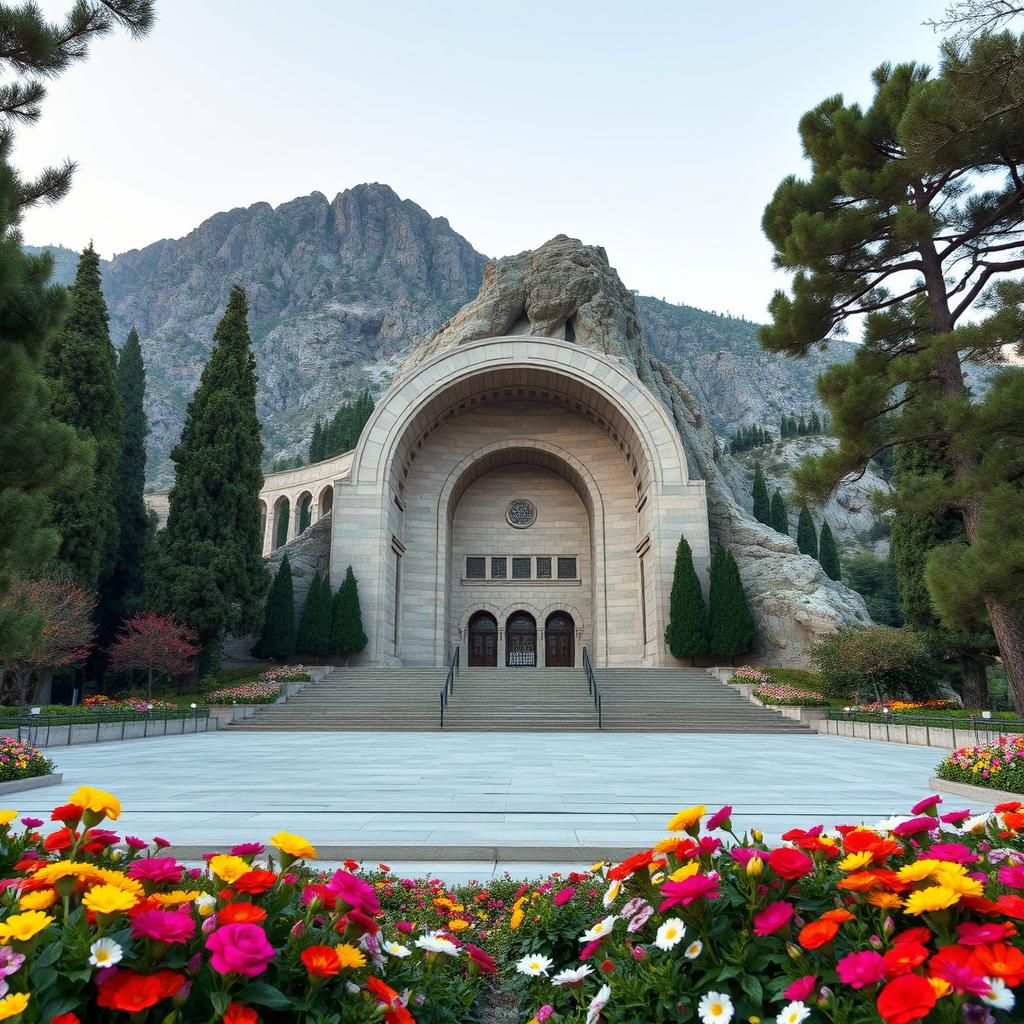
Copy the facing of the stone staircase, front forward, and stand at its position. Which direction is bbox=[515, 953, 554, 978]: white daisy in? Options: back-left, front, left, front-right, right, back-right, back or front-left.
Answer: front

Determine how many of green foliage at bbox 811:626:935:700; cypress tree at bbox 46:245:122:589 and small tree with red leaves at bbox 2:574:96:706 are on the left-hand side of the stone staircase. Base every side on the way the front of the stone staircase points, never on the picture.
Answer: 1

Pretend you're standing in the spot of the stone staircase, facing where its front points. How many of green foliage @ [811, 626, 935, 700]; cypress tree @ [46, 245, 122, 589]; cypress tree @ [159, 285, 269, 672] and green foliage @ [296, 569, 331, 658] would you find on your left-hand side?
1

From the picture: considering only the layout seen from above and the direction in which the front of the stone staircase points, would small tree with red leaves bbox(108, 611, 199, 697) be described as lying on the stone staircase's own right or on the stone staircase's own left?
on the stone staircase's own right

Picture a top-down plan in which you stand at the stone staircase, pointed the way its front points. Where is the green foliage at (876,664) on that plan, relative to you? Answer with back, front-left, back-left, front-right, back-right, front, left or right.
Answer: left

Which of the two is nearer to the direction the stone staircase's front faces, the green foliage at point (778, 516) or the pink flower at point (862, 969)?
the pink flower

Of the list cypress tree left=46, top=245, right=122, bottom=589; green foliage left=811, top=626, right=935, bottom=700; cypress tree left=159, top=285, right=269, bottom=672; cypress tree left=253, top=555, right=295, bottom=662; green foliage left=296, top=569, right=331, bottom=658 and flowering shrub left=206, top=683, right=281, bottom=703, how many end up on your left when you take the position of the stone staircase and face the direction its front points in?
1

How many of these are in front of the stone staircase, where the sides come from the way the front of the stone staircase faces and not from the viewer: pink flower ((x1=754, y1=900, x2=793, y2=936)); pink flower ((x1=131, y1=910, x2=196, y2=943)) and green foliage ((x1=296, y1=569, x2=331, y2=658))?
2

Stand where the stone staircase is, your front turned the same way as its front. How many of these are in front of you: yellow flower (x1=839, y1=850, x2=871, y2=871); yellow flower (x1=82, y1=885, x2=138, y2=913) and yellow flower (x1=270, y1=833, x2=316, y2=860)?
3

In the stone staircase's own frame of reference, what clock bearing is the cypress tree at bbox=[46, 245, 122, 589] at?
The cypress tree is roughly at 3 o'clock from the stone staircase.

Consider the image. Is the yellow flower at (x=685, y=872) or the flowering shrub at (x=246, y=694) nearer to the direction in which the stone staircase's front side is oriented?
the yellow flower

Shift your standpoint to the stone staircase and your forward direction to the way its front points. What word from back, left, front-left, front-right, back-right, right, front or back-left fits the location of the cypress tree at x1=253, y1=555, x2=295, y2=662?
back-right

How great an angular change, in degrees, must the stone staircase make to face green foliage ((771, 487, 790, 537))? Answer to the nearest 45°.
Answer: approximately 135° to its left

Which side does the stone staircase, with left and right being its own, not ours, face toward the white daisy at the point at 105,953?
front

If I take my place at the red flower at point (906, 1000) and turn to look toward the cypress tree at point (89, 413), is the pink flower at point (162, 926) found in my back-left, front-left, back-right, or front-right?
front-left

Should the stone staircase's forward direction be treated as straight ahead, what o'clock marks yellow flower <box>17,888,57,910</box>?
The yellow flower is roughly at 12 o'clock from the stone staircase.

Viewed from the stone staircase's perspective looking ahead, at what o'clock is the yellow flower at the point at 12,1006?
The yellow flower is roughly at 12 o'clock from the stone staircase.

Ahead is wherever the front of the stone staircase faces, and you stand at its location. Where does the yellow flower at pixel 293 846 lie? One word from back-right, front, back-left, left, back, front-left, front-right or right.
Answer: front

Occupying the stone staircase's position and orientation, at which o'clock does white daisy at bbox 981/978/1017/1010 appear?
The white daisy is roughly at 12 o'clock from the stone staircase.

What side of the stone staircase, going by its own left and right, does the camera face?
front

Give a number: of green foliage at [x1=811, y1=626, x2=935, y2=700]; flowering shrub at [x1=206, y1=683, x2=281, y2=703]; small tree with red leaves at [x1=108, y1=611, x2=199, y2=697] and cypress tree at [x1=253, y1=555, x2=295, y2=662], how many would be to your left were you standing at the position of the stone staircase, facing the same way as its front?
1
